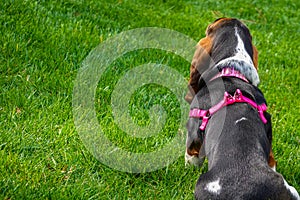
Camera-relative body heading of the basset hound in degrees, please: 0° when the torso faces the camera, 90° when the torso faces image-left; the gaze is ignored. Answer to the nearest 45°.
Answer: approximately 180°
